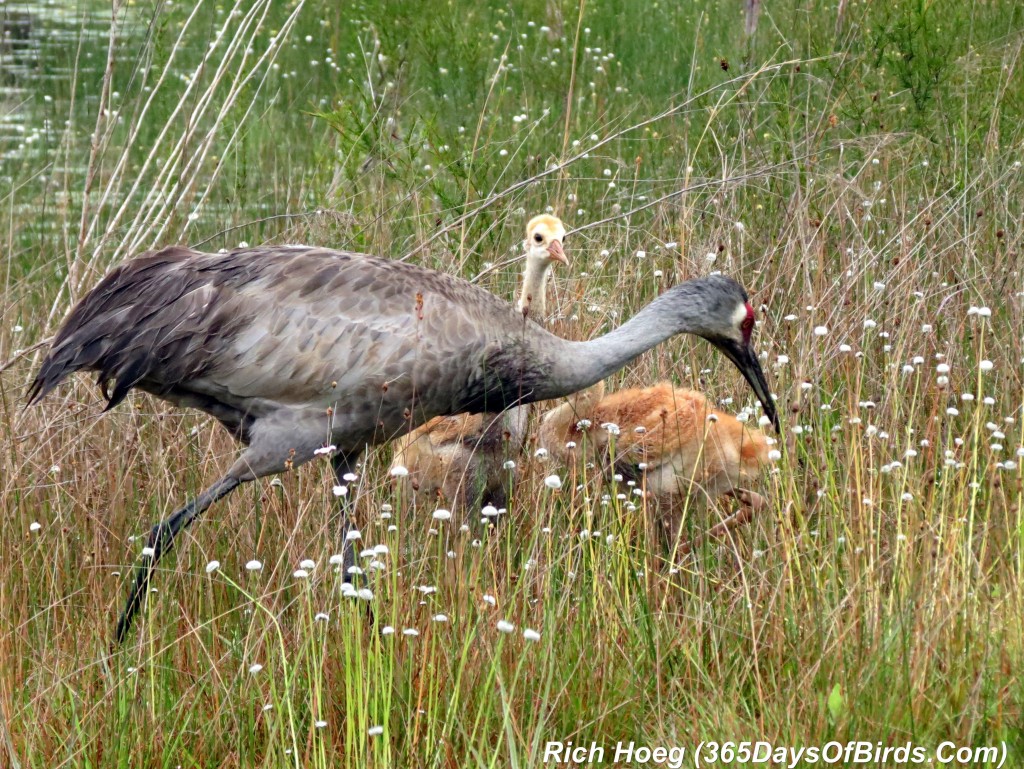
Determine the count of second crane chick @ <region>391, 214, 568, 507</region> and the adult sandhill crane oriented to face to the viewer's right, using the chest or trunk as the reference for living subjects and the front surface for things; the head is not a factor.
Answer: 2

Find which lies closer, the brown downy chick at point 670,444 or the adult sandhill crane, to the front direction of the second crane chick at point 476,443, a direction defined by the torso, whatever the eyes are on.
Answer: the brown downy chick

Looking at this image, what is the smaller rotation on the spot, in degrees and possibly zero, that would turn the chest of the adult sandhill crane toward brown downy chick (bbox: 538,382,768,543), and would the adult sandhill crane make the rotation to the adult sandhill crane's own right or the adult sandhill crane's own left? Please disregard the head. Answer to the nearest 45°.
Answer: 0° — it already faces it

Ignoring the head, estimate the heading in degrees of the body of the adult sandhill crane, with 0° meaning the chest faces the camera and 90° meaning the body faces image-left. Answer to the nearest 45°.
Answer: approximately 270°

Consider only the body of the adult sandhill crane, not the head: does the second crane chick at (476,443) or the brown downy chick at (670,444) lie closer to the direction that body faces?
the brown downy chick

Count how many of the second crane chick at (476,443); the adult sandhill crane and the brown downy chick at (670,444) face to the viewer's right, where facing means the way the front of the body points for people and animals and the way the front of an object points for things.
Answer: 2
